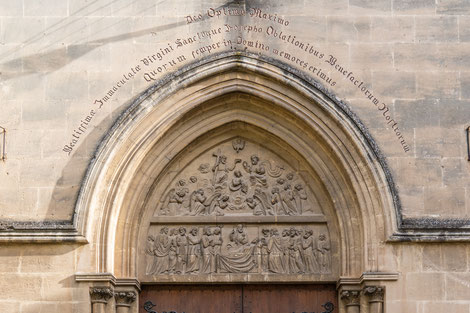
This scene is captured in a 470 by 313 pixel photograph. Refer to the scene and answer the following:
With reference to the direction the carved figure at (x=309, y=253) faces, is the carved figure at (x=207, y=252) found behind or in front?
in front

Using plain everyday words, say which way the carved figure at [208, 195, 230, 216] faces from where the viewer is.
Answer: facing to the right of the viewer

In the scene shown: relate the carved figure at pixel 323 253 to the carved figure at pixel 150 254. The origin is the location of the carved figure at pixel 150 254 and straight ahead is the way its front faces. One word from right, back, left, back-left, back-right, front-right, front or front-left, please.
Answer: front-left

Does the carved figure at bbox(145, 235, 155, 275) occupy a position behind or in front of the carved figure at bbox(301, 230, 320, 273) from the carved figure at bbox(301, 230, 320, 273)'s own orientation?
in front

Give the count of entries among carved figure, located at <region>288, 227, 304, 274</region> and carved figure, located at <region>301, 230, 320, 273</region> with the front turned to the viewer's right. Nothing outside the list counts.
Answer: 0

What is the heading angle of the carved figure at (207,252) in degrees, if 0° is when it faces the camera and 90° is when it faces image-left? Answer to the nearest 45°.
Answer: approximately 315°

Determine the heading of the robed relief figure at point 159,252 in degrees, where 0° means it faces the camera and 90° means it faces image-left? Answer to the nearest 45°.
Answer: approximately 315°

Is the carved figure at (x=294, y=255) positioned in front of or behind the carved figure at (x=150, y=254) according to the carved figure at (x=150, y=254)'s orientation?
in front

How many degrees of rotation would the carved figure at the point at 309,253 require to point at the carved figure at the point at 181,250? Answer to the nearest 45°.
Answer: approximately 45° to its right
